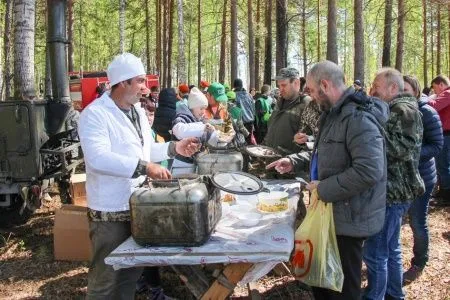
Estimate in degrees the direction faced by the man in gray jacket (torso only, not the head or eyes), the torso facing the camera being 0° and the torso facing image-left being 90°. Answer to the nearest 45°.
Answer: approximately 90°

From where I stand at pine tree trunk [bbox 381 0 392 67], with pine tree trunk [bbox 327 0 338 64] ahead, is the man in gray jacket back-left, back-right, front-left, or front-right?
front-left

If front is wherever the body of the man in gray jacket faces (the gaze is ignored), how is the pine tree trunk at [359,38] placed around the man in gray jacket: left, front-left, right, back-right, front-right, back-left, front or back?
right

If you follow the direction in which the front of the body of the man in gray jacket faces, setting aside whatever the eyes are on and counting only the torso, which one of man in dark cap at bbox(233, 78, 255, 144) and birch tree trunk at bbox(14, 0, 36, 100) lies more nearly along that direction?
the birch tree trunk

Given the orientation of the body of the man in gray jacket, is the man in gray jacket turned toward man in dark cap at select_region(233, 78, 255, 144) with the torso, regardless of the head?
no

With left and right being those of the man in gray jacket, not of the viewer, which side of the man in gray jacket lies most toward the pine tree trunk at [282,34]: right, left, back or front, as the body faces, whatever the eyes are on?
right

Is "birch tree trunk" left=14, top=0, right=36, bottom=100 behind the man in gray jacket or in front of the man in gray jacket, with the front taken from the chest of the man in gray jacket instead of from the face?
in front

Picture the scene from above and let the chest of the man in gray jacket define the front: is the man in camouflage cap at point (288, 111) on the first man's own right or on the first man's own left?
on the first man's own right

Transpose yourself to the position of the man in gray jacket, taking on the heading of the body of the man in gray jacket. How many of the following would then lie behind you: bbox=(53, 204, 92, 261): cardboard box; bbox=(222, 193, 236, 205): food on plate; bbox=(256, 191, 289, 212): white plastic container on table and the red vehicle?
0

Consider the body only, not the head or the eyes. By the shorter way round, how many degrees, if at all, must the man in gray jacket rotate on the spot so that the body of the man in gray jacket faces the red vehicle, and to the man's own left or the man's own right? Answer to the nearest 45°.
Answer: approximately 45° to the man's own right

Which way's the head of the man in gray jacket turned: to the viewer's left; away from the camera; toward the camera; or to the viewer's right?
to the viewer's left

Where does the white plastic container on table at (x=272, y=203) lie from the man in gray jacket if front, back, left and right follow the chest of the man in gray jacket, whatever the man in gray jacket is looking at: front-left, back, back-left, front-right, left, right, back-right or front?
front-right

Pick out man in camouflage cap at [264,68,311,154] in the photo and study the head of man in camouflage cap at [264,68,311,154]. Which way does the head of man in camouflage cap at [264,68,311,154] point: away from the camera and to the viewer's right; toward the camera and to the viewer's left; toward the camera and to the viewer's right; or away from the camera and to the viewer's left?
toward the camera and to the viewer's left

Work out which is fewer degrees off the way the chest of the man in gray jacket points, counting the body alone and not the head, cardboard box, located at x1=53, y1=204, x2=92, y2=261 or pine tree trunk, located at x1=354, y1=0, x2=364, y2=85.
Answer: the cardboard box

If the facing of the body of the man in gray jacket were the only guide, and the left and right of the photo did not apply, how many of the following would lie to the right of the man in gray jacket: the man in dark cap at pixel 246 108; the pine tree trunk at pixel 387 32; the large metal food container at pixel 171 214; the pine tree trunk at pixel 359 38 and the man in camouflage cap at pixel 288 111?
4

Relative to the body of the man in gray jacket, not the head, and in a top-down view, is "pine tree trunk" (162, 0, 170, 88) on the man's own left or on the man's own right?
on the man's own right

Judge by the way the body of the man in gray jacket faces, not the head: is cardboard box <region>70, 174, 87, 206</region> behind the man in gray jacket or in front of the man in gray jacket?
in front

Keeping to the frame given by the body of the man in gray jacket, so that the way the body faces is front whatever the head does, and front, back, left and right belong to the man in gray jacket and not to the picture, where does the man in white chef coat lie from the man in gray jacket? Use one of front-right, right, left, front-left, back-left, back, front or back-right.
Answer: front
